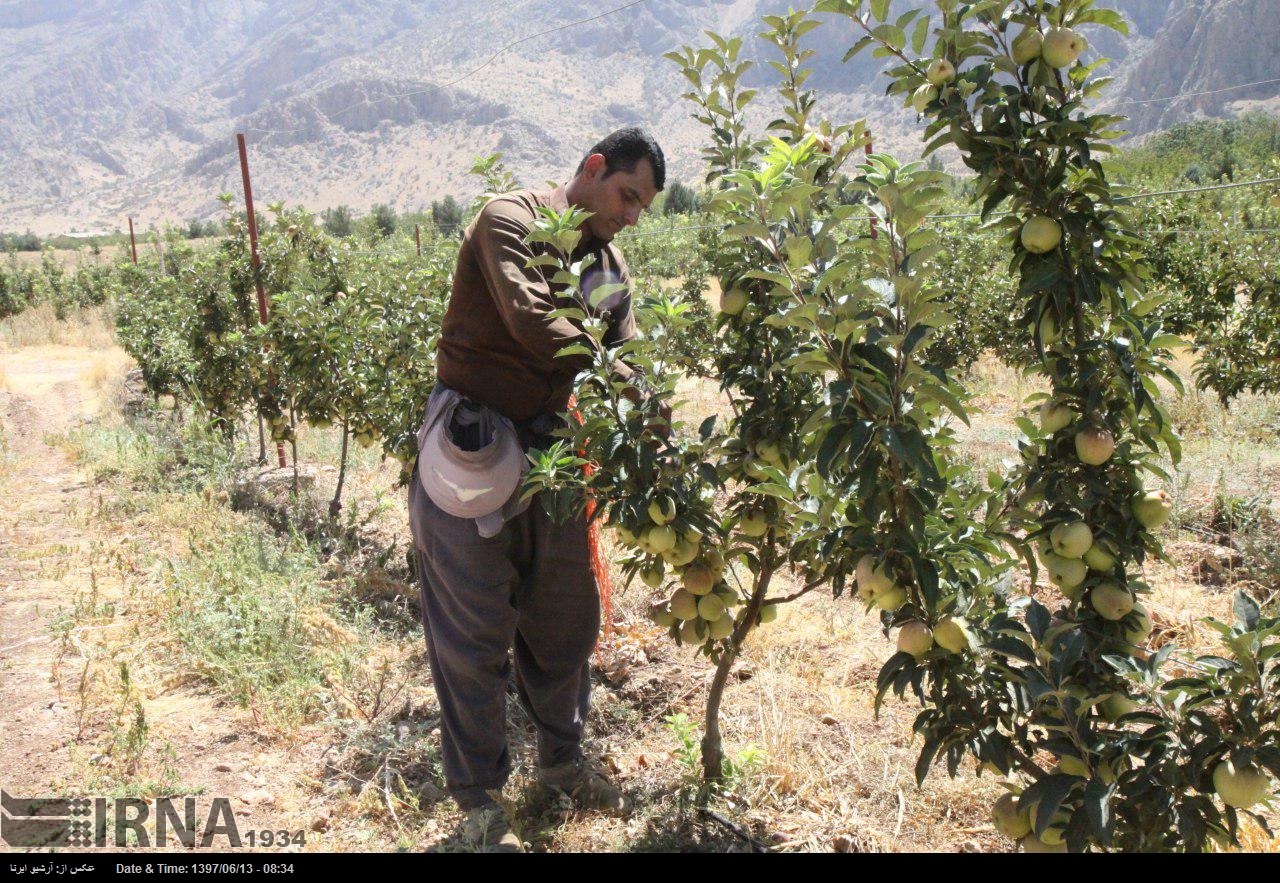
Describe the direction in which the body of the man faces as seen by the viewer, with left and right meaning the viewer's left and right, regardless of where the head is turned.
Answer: facing the viewer and to the right of the viewer

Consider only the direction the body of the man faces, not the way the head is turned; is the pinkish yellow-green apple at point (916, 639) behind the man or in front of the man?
in front

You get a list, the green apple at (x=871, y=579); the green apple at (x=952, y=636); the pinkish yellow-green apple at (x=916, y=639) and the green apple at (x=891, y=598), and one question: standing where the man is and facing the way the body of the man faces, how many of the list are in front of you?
4

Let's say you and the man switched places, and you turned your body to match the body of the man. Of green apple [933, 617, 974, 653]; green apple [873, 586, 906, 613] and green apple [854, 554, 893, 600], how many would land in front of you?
3

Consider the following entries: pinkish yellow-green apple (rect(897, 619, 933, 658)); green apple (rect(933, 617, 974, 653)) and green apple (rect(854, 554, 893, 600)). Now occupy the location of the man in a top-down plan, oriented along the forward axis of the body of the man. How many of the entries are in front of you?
3
